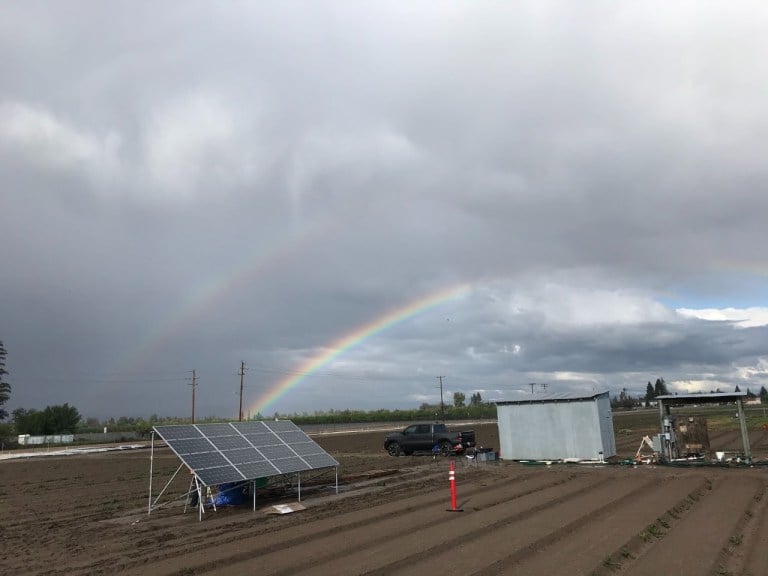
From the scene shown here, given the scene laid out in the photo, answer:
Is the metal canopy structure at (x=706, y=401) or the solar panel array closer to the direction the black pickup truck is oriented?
the solar panel array

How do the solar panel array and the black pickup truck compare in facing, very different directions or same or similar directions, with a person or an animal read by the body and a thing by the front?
very different directions

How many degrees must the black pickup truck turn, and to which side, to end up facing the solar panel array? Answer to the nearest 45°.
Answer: approximately 90° to its left

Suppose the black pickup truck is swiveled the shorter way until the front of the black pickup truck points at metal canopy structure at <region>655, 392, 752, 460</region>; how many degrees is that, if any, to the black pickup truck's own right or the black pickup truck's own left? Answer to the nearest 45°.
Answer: approximately 135° to the black pickup truck's own left

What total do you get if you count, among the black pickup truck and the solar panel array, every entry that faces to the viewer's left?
1

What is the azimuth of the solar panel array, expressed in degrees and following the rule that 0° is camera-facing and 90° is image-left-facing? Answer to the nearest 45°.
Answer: approximately 315°

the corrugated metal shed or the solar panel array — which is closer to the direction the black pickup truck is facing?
the solar panel array

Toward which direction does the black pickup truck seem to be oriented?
to the viewer's left

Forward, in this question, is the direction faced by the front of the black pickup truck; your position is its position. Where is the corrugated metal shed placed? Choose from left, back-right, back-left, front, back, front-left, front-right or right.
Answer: back-left

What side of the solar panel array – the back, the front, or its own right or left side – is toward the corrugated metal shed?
left
